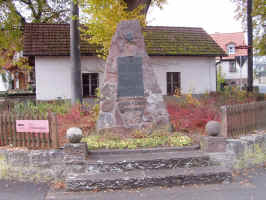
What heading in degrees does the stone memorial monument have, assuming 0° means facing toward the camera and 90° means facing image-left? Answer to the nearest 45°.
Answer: approximately 0°

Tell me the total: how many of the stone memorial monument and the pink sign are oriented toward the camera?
2

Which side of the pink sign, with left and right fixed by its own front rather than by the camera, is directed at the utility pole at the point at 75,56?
back

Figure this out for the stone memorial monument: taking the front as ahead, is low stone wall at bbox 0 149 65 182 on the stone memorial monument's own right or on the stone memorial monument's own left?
on the stone memorial monument's own right

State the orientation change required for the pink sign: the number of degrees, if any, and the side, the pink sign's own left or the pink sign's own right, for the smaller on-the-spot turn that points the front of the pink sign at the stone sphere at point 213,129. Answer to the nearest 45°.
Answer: approximately 90° to the pink sign's own left

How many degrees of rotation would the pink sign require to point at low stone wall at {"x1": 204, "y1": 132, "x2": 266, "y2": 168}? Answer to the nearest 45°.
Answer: approximately 90° to its left

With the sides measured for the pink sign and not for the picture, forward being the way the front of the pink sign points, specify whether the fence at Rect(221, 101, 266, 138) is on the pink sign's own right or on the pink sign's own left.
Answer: on the pink sign's own left

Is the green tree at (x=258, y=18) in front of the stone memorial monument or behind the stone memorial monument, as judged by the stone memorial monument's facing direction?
behind

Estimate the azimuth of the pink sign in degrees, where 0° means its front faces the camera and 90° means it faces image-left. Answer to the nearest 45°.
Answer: approximately 0°

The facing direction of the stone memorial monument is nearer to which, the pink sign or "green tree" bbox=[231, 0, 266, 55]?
the pink sign
